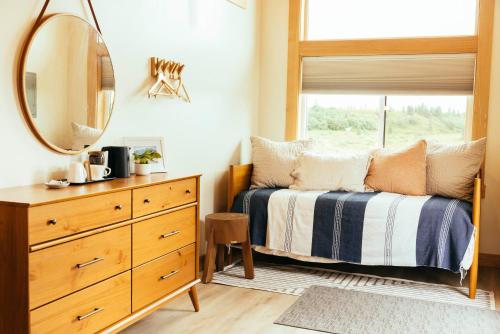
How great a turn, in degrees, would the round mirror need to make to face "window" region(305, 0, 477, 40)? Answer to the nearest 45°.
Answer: approximately 90° to its left

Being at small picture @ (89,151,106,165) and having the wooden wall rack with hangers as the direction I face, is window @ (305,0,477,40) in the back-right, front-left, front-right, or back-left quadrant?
front-right

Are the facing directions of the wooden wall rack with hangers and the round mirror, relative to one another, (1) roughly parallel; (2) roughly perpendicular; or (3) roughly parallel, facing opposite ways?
roughly parallel

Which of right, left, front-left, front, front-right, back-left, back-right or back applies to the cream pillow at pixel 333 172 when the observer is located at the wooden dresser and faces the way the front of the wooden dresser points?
left

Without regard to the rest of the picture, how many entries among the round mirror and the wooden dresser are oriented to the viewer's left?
0

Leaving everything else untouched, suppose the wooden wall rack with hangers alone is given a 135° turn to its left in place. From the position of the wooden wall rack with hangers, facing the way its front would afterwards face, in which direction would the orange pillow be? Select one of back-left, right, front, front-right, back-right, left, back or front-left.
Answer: right

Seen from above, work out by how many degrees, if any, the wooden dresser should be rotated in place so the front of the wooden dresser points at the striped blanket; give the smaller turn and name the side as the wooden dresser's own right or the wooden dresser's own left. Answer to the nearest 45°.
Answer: approximately 90° to the wooden dresser's own left

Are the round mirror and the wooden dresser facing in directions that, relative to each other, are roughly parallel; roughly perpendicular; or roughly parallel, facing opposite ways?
roughly parallel

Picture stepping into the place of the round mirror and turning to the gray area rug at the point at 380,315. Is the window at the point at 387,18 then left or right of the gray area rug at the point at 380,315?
left

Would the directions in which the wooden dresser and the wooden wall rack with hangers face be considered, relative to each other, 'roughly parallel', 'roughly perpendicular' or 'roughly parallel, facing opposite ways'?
roughly parallel

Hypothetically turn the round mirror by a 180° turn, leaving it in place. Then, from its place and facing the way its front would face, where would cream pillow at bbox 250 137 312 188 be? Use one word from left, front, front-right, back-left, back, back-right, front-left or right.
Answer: right

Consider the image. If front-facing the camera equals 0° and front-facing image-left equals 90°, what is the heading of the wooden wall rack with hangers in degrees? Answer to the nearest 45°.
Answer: approximately 315°

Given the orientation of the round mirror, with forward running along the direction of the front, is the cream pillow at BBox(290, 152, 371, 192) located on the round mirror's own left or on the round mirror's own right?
on the round mirror's own left

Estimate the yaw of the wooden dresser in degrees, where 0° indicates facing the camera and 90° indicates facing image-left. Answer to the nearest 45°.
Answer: approximately 315°
